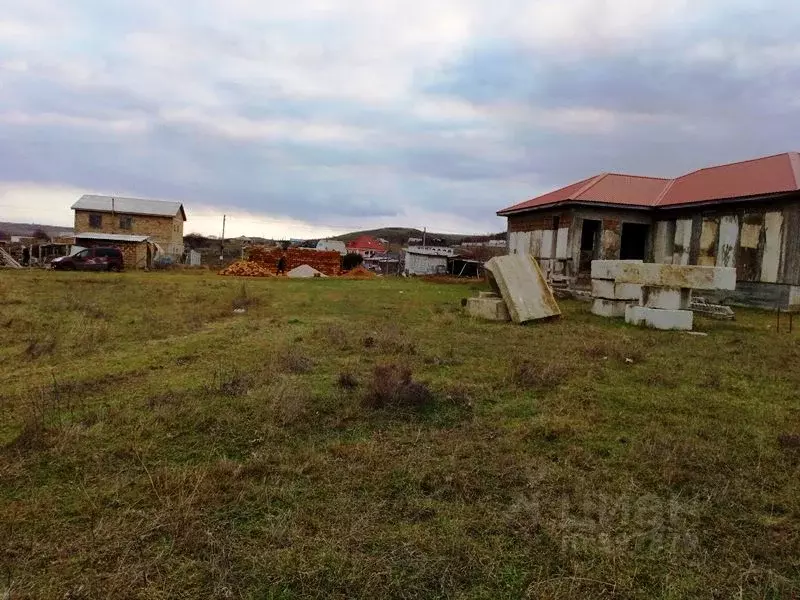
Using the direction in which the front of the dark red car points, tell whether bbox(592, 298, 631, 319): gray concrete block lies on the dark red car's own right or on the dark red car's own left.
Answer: on the dark red car's own left

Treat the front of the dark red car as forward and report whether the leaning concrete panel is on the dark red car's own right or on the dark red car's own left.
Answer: on the dark red car's own left

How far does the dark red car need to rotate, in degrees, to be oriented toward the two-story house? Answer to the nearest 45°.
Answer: approximately 90° to its right

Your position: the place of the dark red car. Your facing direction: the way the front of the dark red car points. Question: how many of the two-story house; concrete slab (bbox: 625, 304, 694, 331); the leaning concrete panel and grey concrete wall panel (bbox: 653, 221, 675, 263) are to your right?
1

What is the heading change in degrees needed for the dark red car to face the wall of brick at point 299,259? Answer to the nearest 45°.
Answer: approximately 180°

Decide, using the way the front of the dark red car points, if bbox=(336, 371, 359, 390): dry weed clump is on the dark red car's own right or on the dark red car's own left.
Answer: on the dark red car's own left

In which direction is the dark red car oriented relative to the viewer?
to the viewer's left

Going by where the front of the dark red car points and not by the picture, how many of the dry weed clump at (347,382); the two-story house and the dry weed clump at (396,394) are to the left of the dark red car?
2

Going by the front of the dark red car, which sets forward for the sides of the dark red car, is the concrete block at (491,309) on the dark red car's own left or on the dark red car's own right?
on the dark red car's own left

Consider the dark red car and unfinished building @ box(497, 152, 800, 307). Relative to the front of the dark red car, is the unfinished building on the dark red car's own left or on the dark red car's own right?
on the dark red car's own left

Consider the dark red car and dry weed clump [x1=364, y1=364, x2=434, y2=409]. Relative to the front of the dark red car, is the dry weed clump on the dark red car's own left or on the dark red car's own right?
on the dark red car's own left
